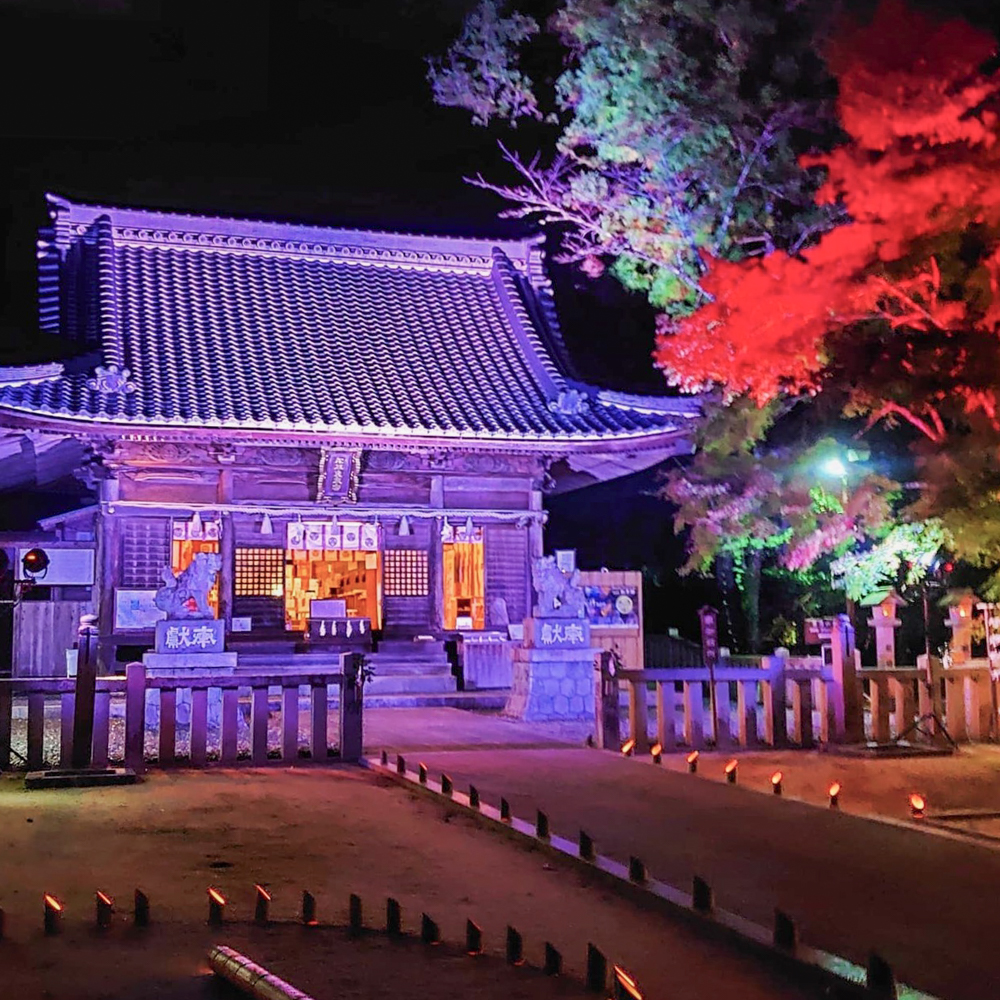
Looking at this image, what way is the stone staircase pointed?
toward the camera

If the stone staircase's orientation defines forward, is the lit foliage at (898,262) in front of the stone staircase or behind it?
in front

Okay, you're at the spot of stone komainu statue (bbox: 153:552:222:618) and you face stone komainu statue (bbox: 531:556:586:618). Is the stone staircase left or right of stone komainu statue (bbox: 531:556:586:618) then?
left

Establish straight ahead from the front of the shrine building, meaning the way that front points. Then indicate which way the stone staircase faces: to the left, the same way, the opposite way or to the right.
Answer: the same way

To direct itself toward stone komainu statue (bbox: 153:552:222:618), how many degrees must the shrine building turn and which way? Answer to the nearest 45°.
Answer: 0° — it already faces it

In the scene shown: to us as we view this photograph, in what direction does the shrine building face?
facing the viewer

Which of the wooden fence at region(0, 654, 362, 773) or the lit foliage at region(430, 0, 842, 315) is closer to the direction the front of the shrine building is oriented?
the wooden fence

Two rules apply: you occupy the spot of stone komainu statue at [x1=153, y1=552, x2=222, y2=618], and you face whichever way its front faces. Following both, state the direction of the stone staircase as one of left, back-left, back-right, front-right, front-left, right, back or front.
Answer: front-left

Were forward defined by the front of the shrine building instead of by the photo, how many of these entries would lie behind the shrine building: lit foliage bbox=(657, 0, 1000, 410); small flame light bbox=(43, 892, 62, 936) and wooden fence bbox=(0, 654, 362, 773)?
0

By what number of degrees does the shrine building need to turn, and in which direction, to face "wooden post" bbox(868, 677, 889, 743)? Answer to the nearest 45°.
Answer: approximately 45° to its left
